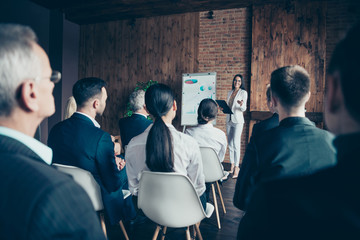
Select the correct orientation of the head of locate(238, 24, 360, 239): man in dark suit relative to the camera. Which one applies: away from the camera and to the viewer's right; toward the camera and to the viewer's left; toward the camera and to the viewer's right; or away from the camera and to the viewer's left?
away from the camera and to the viewer's left

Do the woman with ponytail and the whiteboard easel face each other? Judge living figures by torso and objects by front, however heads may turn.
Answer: yes

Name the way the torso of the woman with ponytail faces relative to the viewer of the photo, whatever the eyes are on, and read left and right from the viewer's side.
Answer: facing away from the viewer

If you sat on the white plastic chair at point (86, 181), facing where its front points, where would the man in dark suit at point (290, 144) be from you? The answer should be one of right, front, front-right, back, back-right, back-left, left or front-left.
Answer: right

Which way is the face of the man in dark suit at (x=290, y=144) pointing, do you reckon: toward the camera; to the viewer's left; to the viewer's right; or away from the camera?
away from the camera

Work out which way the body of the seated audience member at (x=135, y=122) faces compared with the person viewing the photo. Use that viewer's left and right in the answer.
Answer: facing away from the viewer and to the right of the viewer

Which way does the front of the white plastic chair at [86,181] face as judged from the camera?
facing away from the viewer and to the right of the viewer

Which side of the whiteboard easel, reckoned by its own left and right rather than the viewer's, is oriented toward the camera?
front

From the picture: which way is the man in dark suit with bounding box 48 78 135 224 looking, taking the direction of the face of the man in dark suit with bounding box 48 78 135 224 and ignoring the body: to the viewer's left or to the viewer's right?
to the viewer's right

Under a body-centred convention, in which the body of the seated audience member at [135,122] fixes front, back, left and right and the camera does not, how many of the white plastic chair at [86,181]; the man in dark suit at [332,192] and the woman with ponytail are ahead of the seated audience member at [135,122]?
0

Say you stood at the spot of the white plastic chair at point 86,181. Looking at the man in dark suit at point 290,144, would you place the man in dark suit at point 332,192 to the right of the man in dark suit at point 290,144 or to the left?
right

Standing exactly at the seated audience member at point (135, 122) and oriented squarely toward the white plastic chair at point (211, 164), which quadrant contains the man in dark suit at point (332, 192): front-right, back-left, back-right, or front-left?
front-right

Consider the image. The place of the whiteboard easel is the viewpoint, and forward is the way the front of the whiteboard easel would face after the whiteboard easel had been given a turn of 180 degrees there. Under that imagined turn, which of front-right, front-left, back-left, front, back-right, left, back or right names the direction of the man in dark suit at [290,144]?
back

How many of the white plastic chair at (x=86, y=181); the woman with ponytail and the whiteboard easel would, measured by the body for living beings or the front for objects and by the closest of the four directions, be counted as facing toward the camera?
1

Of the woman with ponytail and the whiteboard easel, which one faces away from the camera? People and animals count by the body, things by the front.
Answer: the woman with ponytail

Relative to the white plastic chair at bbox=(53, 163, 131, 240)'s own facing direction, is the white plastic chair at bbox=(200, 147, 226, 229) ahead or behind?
ahead

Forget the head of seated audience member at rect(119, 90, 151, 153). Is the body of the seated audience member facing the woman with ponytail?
no

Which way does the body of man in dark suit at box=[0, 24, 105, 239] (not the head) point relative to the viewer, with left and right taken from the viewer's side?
facing away from the viewer and to the right of the viewer

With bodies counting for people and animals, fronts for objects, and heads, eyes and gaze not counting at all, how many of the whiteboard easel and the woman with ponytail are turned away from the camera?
1

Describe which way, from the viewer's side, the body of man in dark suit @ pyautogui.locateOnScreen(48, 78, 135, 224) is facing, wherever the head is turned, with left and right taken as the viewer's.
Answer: facing away from the viewer and to the right of the viewer
